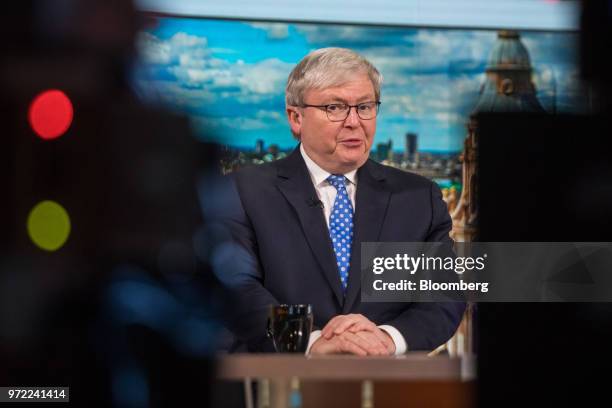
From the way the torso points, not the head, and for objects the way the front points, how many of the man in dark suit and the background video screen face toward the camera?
2

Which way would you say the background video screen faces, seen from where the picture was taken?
facing the viewer

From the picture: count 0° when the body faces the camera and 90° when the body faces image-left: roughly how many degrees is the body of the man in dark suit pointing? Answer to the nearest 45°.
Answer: approximately 0°

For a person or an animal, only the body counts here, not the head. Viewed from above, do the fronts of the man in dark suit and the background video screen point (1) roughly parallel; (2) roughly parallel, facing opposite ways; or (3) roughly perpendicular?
roughly parallel

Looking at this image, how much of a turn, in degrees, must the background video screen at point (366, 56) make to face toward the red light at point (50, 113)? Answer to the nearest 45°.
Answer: approximately 45° to its right

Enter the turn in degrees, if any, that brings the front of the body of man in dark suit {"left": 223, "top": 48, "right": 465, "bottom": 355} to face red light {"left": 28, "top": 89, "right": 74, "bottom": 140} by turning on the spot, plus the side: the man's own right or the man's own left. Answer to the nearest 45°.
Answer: approximately 45° to the man's own right

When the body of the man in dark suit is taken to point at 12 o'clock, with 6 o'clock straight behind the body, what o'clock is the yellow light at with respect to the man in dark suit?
The yellow light is roughly at 2 o'clock from the man in dark suit.
